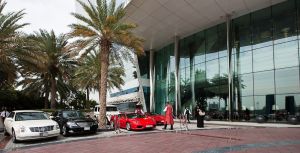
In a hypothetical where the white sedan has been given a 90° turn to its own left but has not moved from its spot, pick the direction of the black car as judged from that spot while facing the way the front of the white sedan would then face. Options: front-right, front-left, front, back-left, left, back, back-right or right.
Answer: front

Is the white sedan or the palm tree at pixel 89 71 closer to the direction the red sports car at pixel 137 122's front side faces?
the white sedan

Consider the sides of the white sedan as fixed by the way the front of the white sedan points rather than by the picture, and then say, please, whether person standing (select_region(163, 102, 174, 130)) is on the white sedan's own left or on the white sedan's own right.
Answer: on the white sedan's own left

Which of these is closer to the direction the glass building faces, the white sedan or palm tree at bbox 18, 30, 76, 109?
the white sedan

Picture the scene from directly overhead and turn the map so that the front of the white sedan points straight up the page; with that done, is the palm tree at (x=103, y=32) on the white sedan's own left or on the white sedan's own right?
on the white sedan's own left

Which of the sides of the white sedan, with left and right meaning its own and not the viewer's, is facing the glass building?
left
